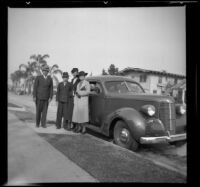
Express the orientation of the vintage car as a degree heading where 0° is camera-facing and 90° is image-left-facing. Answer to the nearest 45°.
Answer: approximately 315°

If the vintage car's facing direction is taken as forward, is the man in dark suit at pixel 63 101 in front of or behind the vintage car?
behind

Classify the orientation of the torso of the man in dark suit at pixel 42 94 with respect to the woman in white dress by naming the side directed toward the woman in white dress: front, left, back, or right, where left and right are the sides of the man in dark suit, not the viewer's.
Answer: left

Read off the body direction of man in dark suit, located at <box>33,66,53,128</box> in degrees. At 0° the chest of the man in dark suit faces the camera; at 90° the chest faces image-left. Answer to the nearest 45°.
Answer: approximately 0°

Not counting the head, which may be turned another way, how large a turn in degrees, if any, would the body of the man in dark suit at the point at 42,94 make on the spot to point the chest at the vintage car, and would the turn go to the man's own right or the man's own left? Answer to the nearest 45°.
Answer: approximately 45° to the man's own left

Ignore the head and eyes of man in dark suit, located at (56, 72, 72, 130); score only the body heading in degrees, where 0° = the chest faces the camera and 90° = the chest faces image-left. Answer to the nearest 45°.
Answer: approximately 0°

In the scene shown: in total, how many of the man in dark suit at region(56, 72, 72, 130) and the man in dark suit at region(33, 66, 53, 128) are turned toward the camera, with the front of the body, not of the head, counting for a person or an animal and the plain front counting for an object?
2

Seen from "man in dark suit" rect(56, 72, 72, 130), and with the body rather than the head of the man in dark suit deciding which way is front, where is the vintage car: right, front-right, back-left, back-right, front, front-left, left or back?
front-left
